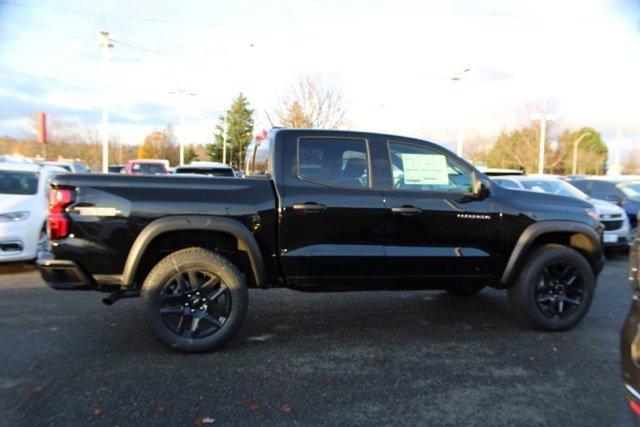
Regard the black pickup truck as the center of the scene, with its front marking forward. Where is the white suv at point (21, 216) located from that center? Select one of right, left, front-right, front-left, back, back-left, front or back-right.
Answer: back-left

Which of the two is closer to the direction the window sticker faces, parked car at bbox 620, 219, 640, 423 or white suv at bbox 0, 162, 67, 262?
the parked car

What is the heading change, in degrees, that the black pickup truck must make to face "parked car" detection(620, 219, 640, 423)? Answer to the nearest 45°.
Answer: approximately 45° to its right

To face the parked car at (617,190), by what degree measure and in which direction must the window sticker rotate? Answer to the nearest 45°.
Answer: approximately 135° to its left

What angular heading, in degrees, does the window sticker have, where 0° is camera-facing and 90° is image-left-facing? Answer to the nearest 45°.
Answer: approximately 0°

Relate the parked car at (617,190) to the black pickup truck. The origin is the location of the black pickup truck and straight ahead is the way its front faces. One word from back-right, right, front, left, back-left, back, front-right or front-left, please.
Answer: front-left

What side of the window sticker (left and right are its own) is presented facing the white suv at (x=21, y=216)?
right

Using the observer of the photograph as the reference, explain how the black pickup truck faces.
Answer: facing to the right of the viewer
